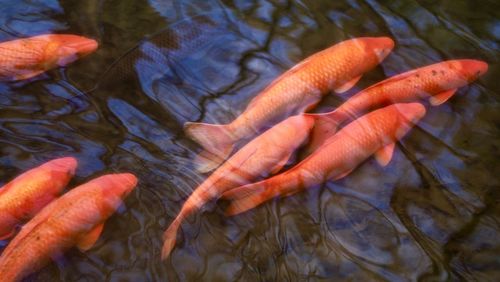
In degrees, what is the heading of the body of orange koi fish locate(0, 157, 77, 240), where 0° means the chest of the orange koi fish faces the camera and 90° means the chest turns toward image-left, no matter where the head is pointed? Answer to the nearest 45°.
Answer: approximately 225°

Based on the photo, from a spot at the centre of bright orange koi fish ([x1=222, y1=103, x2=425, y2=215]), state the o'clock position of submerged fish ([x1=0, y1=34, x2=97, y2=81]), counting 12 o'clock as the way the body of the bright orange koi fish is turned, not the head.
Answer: The submerged fish is roughly at 8 o'clock from the bright orange koi fish.

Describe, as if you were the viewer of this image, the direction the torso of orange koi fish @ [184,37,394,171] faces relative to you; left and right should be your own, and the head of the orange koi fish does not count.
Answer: facing away from the viewer and to the right of the viewer

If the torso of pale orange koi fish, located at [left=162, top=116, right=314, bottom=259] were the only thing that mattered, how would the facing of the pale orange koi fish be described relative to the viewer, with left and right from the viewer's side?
facing away from the viewer and to the right of the viewer

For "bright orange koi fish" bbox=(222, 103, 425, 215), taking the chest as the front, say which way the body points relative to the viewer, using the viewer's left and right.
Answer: facing away from the viewer and to the right of the viewer

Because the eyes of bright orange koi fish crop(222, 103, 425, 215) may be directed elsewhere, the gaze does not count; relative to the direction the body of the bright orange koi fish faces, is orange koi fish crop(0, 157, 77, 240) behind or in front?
behind

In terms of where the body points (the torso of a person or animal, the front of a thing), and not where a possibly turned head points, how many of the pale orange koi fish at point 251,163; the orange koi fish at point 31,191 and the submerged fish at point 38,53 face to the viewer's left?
0

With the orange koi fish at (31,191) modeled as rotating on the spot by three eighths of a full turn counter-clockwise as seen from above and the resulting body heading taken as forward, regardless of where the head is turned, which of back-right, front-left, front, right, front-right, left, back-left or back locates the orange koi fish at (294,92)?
back

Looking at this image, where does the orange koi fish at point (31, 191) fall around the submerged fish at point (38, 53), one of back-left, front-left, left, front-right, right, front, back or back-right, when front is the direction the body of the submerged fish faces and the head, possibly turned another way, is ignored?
right

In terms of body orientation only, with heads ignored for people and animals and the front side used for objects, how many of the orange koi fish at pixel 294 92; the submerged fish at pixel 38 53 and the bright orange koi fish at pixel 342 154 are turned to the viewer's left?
0

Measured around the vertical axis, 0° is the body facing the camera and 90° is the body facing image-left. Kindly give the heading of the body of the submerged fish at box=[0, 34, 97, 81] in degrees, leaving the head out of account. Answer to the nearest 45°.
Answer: approximately 270°

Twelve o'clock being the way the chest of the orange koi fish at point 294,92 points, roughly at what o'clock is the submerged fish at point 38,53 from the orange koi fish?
The submerged fish is roughly at 8 o'clock from the orange koi fish.

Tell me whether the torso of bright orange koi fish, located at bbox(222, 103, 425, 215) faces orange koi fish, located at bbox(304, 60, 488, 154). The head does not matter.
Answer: yes

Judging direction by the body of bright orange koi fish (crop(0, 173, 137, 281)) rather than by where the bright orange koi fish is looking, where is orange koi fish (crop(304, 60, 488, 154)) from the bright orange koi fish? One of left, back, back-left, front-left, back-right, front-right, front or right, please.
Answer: front-right

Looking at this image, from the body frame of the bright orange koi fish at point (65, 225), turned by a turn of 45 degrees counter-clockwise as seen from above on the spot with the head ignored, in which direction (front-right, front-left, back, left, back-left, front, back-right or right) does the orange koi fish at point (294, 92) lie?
right
